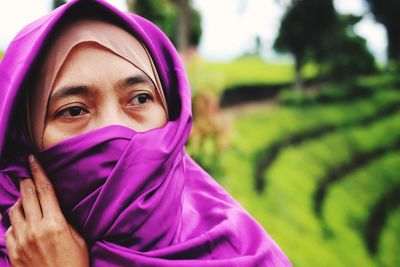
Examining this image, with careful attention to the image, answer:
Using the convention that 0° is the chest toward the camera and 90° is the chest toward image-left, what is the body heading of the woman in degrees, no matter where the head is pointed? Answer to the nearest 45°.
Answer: approximately 0°

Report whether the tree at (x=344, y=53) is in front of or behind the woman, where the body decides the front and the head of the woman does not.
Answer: behind

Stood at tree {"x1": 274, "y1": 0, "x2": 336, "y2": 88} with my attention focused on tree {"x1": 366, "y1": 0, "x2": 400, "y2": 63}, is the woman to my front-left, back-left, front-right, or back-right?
back-right

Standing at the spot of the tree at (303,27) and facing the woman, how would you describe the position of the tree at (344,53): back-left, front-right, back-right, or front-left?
back-left

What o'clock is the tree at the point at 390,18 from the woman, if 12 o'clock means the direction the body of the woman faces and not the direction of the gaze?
The tree is roughly at 7 o'clock from the woman.

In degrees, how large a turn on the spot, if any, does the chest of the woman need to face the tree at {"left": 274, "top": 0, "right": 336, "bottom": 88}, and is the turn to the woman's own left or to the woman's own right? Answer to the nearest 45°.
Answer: approximately 180°
